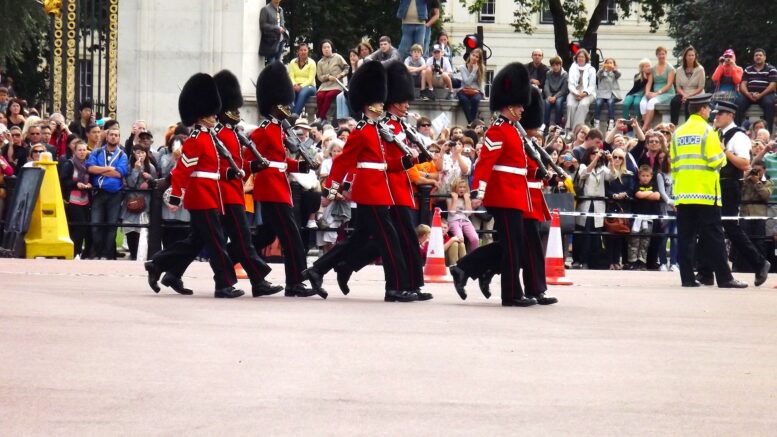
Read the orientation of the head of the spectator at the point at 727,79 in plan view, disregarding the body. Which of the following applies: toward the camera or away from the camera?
toward the camera

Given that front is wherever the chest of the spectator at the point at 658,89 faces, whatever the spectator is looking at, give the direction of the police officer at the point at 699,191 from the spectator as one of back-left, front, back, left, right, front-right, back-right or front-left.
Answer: front-left

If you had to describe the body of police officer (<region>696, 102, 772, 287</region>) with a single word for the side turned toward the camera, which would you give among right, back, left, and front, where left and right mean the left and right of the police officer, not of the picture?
left

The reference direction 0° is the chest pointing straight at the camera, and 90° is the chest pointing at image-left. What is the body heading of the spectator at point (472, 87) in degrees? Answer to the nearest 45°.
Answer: approximately 0°

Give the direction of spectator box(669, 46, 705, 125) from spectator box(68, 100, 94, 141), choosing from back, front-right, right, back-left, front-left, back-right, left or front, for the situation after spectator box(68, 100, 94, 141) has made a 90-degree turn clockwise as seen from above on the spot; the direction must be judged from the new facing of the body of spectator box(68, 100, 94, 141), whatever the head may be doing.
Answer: back-left

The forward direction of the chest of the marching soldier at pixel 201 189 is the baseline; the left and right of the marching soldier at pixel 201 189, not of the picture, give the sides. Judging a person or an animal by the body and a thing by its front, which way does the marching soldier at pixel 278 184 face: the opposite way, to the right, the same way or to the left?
the same way

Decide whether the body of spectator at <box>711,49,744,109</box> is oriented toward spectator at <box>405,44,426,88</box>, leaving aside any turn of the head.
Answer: no

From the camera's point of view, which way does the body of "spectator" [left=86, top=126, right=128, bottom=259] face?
toward the camera

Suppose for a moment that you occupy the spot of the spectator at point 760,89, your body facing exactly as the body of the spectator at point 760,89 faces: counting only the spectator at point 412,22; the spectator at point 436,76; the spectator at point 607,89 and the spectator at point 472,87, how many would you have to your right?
4

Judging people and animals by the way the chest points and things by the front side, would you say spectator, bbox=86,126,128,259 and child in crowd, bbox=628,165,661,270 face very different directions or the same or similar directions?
same or similar directions

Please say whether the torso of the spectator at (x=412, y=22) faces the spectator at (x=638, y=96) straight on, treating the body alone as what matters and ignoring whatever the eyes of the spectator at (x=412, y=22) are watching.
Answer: no

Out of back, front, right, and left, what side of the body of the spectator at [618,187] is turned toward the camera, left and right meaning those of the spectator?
front

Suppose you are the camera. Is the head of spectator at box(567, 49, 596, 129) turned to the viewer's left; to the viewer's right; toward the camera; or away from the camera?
toward the camera
